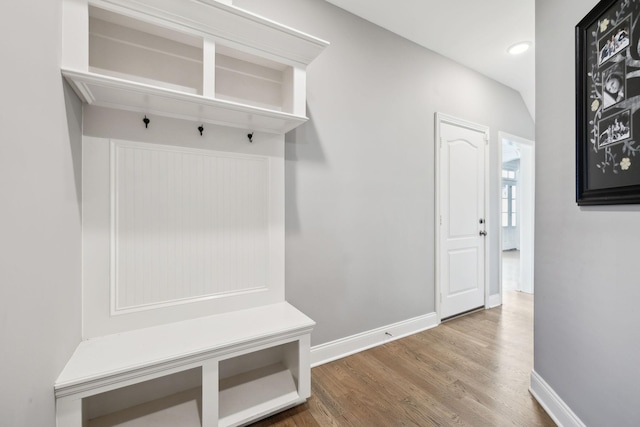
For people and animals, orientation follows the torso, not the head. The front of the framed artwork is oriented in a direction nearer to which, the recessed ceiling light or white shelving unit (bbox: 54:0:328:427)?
the white shelving unit

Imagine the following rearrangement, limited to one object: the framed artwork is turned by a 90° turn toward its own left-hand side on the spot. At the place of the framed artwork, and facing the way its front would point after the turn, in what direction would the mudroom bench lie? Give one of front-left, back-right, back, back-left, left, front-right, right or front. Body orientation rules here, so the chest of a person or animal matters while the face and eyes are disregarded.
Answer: right

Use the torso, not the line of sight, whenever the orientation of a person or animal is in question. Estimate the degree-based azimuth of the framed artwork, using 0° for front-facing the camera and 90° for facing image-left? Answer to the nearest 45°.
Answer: approximately 45°

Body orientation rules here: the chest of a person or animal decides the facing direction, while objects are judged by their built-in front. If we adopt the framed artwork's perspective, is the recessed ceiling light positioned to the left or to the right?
on its right

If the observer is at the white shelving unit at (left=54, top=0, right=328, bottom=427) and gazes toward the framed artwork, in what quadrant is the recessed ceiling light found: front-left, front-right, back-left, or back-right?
front-left

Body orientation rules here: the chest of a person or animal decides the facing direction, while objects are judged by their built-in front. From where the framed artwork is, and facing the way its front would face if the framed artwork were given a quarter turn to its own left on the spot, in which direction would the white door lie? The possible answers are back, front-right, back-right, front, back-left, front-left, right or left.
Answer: back

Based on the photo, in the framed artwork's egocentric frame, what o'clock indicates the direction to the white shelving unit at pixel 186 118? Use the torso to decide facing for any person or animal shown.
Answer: The white shelving unit is roughly at 12 o'clock from the framed artwork.
